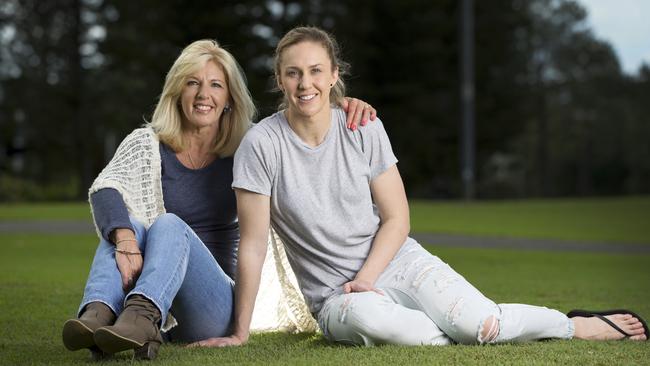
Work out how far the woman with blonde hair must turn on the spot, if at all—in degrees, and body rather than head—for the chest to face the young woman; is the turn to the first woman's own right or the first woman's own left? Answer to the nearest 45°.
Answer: approximately 90° to the first woman's own left

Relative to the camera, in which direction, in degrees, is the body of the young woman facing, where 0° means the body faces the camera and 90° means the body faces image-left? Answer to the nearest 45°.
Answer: approximately 0°

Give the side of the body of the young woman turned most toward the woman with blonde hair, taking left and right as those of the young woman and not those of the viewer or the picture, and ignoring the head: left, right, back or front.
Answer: right

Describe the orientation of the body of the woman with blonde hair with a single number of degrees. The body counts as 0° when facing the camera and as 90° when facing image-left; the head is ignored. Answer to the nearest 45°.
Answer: approximately 45°
